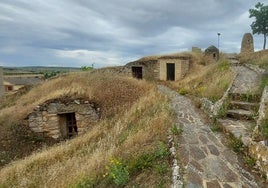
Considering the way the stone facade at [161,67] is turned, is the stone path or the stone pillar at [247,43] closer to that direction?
the stone path

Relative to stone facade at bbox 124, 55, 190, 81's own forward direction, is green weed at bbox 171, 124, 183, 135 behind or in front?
in front

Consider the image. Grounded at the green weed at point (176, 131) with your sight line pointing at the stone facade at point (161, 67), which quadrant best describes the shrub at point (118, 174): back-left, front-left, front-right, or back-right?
back-left

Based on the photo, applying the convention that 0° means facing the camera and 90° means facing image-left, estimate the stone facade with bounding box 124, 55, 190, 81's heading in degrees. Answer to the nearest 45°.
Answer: approximately 0°

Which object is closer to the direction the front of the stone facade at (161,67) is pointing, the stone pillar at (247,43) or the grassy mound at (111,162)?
the grassy mound

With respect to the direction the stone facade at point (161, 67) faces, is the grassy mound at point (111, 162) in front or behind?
in front

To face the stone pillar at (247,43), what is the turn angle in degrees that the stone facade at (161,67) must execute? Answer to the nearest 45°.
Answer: approximately 90° to its left

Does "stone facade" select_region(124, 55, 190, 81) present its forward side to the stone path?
yes

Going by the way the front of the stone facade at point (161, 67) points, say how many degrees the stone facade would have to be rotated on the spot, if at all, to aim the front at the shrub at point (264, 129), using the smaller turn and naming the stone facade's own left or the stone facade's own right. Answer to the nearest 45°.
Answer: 0° — it already faces it

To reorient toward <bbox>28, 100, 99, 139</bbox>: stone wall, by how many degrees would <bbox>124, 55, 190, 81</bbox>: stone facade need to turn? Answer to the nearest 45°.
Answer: approximately 45° to its right

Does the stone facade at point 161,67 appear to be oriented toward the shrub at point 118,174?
yes

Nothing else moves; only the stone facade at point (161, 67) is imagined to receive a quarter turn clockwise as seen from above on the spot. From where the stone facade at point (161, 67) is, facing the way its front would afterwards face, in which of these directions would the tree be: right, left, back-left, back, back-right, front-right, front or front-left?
back-right
